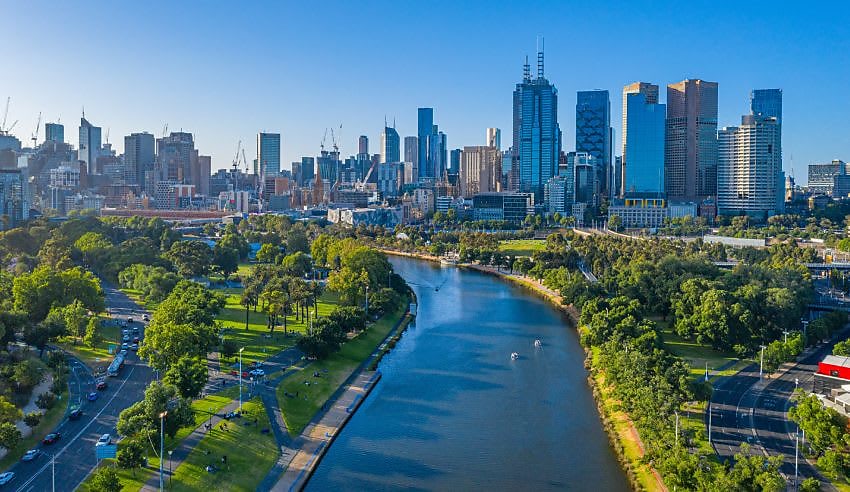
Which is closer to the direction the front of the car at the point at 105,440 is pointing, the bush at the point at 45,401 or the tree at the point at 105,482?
the tree

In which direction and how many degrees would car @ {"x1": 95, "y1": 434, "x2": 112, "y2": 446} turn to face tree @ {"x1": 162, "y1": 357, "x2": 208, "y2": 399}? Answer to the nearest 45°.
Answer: approximately 180°

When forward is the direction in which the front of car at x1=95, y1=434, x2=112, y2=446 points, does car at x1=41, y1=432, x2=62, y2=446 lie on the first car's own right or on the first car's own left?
on the first car's own right

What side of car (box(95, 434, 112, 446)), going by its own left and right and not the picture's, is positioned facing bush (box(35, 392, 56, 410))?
right

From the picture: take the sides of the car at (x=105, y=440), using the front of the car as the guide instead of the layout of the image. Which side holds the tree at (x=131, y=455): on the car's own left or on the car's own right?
on the car's own left

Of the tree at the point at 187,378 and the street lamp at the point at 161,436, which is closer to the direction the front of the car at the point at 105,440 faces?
the street lamp

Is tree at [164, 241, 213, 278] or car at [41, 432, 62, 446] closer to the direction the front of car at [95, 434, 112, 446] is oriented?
the car

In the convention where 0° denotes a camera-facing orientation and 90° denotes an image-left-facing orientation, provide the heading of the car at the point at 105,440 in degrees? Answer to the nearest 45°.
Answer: approximately 45°

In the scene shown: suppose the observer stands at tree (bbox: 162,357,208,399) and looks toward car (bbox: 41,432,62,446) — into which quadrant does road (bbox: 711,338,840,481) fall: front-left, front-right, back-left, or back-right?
back-left

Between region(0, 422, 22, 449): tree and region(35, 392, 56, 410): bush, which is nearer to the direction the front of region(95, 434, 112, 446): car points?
the tree
